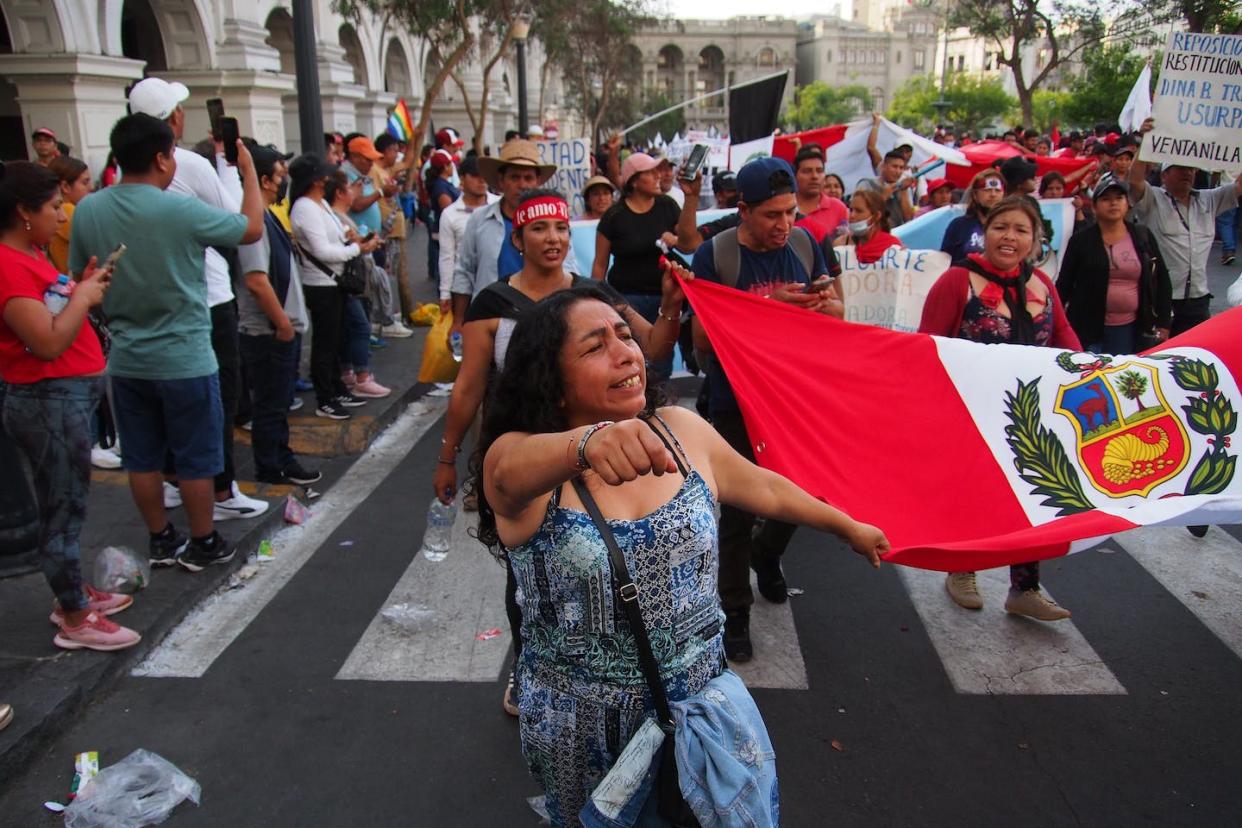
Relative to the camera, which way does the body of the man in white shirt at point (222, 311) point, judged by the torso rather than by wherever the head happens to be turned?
to the viewer's right

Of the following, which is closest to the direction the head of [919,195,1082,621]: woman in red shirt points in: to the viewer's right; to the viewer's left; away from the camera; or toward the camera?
toward the camera

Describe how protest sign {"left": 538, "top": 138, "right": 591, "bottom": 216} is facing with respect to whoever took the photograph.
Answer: facing the viewer

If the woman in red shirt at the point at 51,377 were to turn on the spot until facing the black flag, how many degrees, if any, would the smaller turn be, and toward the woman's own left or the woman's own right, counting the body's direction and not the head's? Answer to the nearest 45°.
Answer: approximately 45° to the woman's own left

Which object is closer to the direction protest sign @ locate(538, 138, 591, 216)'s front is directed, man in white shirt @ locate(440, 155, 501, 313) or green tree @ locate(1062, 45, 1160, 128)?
the man in white shirt

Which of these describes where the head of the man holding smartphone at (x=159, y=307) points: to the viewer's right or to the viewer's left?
to the viewer's right

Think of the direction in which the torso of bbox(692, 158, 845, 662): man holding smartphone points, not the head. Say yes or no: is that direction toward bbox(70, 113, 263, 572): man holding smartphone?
no

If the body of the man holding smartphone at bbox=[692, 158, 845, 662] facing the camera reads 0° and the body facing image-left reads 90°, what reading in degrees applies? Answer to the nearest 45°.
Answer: approximately 315°

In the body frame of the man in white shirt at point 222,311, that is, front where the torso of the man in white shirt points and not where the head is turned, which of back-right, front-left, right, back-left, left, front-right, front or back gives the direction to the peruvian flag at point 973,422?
front-right

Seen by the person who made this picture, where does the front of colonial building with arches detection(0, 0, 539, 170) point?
facing the viewer and to the right of the viewer

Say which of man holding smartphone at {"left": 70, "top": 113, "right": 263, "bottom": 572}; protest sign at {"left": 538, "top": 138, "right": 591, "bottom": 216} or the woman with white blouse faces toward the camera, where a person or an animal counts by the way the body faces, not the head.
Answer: the protest sign

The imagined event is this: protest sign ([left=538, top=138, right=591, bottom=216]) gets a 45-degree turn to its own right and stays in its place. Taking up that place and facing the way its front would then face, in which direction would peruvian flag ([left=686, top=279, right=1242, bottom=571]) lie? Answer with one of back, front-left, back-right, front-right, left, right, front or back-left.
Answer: front-left

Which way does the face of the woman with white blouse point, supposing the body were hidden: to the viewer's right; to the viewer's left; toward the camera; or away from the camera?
to the viewer's right

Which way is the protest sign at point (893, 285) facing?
toward the camera

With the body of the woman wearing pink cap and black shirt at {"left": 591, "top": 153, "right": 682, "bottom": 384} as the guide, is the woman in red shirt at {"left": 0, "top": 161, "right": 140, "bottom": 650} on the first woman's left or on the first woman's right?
on the first woman's right

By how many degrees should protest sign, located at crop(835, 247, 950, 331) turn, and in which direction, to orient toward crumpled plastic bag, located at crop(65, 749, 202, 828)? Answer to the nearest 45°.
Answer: approximately 45° to its right

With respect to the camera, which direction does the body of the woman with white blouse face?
to the viewer's right

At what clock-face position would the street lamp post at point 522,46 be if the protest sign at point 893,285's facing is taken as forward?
The street lamp post is roughly at 5 o'clock from the protest sign.

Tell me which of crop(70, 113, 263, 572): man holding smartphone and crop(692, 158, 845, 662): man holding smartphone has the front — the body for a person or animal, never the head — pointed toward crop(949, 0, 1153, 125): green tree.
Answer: crop(70, 113, 263, 572): man holding smartphone
